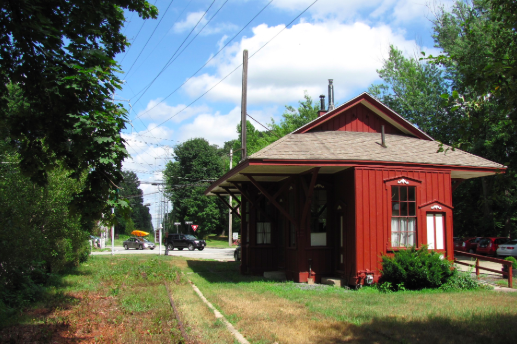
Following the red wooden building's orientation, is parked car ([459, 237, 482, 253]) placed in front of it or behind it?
behind

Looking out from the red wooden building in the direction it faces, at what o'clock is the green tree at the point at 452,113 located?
The green tree is roughly at 5 o'clock from the red wooden building.

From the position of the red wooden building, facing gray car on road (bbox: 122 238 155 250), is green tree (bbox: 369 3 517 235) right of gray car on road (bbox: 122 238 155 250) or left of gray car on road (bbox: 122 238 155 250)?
right

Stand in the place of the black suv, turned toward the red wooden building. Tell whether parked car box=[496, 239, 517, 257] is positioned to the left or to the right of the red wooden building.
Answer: left

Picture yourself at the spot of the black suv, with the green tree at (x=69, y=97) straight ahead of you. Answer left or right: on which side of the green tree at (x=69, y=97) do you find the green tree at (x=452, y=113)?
left

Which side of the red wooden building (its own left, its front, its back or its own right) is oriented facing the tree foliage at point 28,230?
front

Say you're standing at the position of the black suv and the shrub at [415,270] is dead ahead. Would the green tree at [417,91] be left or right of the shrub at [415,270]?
left

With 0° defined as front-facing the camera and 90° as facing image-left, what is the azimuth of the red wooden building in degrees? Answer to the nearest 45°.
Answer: approximately 45°
